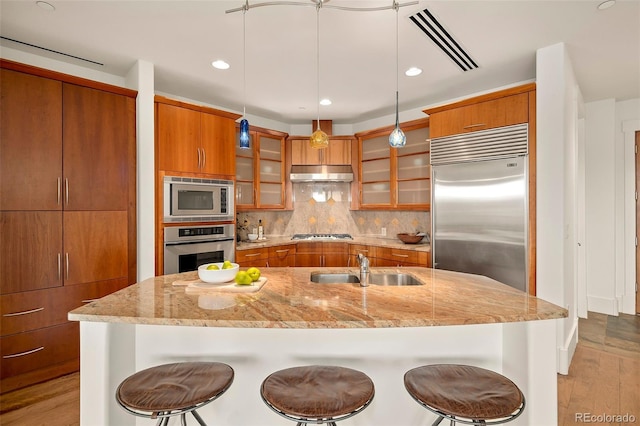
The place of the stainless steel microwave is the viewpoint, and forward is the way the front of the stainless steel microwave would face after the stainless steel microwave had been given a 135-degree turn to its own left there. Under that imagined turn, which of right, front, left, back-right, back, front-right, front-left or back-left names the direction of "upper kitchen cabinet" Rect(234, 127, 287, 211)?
front-right

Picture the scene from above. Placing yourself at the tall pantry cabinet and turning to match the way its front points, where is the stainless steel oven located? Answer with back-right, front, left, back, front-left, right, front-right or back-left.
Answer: front-left

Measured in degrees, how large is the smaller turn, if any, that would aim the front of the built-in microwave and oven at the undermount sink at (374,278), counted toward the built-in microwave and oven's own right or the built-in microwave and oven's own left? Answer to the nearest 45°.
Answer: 0° — it already faces it

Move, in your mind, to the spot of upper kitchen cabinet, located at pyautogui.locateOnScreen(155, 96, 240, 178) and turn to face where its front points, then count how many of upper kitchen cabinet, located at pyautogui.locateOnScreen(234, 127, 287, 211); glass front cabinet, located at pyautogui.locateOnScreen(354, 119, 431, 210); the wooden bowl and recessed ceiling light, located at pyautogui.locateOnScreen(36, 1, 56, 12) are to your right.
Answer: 1

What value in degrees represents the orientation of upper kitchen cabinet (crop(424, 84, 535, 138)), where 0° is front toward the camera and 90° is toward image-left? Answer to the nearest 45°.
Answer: approximately 45°

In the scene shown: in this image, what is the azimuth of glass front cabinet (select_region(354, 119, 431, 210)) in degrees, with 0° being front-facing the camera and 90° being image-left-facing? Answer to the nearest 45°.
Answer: approximately 45°

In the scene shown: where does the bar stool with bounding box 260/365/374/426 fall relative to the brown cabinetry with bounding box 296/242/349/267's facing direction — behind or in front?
in front

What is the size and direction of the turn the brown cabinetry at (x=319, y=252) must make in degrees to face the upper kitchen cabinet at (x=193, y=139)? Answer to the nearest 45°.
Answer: approximately 45° to its right

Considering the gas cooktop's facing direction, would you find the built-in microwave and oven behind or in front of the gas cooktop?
in front

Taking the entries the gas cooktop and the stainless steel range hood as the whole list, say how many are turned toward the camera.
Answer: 2

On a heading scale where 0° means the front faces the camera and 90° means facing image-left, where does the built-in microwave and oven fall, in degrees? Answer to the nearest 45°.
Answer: approximately 315°
